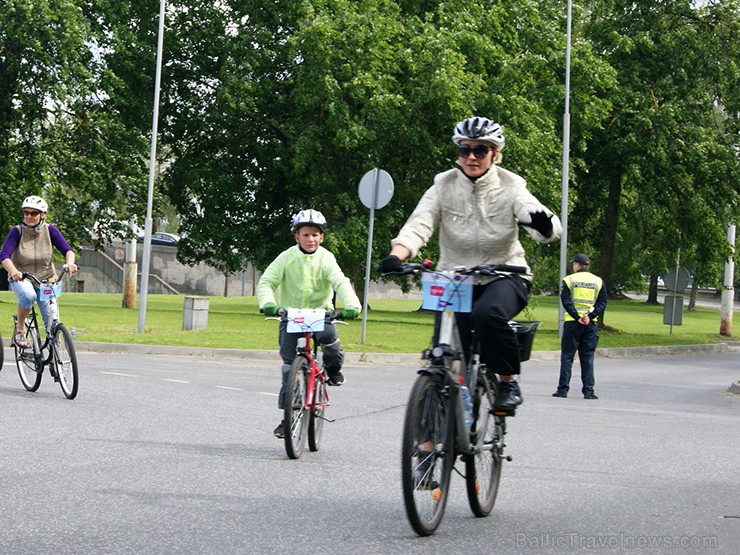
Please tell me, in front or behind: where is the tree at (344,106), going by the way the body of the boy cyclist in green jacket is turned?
behind

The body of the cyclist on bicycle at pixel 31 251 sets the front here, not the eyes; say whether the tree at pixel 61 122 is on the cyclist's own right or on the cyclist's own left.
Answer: on the cyclist's own left

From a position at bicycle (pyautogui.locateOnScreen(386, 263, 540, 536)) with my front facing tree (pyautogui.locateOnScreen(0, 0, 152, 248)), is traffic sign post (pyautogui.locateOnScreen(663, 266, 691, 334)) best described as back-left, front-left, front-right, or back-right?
front-right

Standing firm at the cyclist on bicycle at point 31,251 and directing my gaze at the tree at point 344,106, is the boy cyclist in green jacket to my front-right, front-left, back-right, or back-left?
back-right

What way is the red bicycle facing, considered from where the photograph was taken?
facing the viewer

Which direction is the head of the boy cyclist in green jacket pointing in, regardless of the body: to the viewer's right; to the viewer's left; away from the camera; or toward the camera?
toward the camera

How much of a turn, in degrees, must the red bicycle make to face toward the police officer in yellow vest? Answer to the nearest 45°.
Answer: approximately 135° to its left

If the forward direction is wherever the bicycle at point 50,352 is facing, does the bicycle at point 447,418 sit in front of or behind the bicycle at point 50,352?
in front

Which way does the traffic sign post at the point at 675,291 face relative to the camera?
away from the camera

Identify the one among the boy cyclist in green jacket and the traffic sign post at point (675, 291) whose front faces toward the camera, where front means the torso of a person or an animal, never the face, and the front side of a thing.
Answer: the boy cyclist in green jacket

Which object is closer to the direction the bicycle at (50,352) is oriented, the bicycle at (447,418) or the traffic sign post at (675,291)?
the bicycle

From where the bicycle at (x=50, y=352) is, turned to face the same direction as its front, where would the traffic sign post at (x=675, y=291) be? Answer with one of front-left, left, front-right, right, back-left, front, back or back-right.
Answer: left

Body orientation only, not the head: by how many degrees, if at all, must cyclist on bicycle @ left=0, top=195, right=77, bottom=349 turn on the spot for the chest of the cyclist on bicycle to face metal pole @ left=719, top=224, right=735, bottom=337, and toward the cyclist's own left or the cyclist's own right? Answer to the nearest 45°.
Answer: approximately 90° to the cyclist's own left
